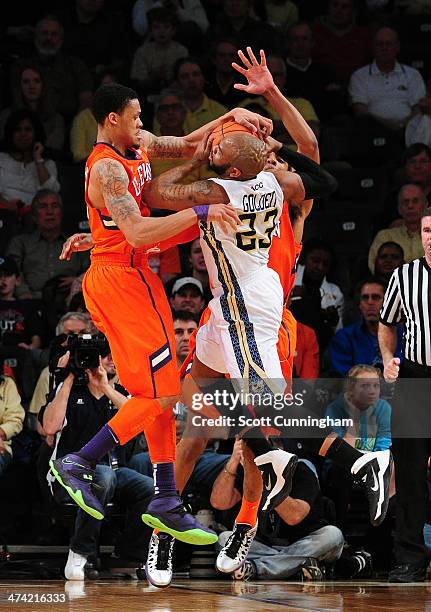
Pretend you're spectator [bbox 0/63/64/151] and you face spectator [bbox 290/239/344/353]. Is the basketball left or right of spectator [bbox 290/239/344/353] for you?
right

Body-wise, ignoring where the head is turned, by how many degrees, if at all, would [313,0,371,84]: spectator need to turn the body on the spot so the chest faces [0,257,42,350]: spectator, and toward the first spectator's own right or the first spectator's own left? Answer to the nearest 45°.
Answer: approximately 45° to the first spectator's own right

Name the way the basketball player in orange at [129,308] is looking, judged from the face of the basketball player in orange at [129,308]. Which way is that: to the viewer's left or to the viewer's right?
to the viewer's right

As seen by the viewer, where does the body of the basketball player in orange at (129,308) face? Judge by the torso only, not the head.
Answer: to the viewer's right
